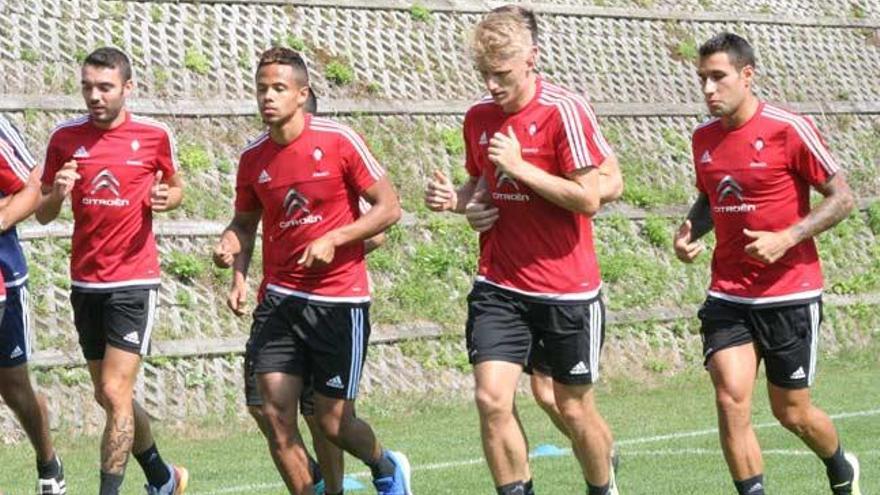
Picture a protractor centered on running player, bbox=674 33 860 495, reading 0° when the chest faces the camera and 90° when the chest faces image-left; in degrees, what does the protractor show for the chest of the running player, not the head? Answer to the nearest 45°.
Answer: approximately 45°

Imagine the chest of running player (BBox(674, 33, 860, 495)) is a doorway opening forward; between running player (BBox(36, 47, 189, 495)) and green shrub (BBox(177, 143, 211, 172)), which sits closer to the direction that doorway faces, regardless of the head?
the running player

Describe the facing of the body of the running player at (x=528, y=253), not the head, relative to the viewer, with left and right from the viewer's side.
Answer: facing the viewer and to the left of the viewer

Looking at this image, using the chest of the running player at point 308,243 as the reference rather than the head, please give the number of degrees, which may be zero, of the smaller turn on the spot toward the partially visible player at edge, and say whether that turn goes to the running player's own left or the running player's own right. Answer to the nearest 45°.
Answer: approximately 90° to the running player's own right

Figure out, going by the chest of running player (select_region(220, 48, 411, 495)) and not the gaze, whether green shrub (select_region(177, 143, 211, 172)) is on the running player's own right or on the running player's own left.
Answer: on the running player's own right

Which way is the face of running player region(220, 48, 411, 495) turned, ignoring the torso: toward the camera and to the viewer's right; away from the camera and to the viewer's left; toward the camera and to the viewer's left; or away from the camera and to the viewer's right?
toward the camera and to the viewer's left

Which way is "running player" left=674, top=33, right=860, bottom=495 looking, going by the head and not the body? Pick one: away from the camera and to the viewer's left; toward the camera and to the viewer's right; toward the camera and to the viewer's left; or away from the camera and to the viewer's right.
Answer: toward the camera and to the viewer's left

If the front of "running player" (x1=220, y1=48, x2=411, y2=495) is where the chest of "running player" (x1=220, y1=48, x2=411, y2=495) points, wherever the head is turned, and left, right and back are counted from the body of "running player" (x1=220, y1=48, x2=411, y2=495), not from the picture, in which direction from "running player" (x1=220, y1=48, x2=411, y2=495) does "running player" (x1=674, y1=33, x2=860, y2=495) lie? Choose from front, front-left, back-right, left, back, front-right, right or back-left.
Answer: back-left
